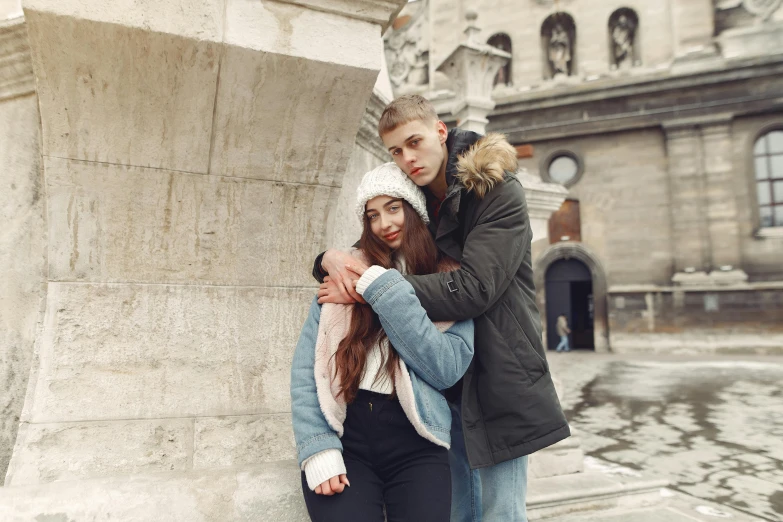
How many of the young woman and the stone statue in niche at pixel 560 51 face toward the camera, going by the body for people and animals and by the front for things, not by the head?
2

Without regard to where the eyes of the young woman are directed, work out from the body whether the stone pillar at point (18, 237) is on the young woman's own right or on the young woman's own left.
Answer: on the young woman's own right

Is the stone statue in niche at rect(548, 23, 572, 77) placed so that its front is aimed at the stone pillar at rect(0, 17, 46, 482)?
yes

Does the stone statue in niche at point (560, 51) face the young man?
yes

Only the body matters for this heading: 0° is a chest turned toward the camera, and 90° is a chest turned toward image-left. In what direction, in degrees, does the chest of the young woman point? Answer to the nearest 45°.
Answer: approximately 0°

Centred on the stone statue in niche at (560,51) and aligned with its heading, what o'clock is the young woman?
The young woman is roughly at 12 o'clock from the stone statue in niche.

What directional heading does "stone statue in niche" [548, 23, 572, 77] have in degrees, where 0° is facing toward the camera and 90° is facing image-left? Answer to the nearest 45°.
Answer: approximately 0°

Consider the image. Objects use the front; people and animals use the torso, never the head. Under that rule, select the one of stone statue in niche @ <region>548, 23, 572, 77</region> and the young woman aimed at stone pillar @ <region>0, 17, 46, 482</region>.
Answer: the stone statue in niche
